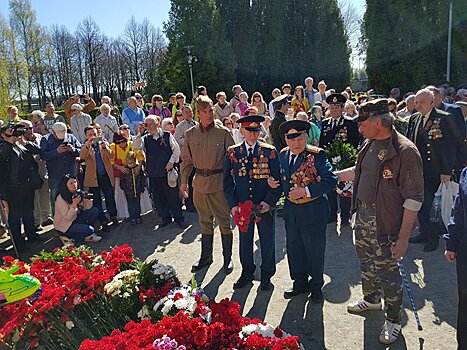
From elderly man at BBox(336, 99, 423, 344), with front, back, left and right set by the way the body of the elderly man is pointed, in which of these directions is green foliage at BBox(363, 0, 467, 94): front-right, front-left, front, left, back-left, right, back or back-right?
back-right

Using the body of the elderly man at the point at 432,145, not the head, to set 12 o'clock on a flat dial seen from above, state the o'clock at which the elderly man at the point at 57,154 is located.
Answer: the elderly man at the point at 57,154 is roughly at 1 o'clock from the elderly man at the point at 432,145.

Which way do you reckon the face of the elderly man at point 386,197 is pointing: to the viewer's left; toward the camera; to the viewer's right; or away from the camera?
to the viewer's left

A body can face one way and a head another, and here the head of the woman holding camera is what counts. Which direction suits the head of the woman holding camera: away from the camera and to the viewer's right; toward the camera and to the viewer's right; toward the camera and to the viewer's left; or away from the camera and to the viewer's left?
toward the camera and to the viewer's right

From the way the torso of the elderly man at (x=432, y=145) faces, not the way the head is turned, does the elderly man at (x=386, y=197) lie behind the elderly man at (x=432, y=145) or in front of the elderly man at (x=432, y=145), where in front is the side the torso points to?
in front

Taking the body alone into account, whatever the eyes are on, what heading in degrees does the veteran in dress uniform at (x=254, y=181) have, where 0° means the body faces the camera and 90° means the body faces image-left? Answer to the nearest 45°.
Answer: approximately 0°

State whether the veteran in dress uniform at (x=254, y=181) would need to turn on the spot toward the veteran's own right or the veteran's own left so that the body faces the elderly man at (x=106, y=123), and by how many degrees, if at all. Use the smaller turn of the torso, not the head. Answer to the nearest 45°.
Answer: approximately 135° to the veteran's own right

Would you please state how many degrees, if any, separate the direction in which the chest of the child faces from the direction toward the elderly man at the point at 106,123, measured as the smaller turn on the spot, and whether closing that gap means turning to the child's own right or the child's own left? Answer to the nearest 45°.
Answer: approximately 180°

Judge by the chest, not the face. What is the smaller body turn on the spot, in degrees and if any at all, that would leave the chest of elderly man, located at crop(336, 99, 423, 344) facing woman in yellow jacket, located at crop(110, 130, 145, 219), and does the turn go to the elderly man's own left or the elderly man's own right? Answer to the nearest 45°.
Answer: approximately 90° to the elderly man's own right

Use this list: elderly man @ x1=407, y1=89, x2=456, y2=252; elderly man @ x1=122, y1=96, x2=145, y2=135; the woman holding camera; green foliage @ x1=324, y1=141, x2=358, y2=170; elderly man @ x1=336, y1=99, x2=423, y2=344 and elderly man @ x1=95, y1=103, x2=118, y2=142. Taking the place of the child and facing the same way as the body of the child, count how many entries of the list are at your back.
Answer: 2

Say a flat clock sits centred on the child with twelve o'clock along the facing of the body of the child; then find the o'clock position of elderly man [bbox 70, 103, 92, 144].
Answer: The elderly man is roughly at 5 o'clock from the child.
